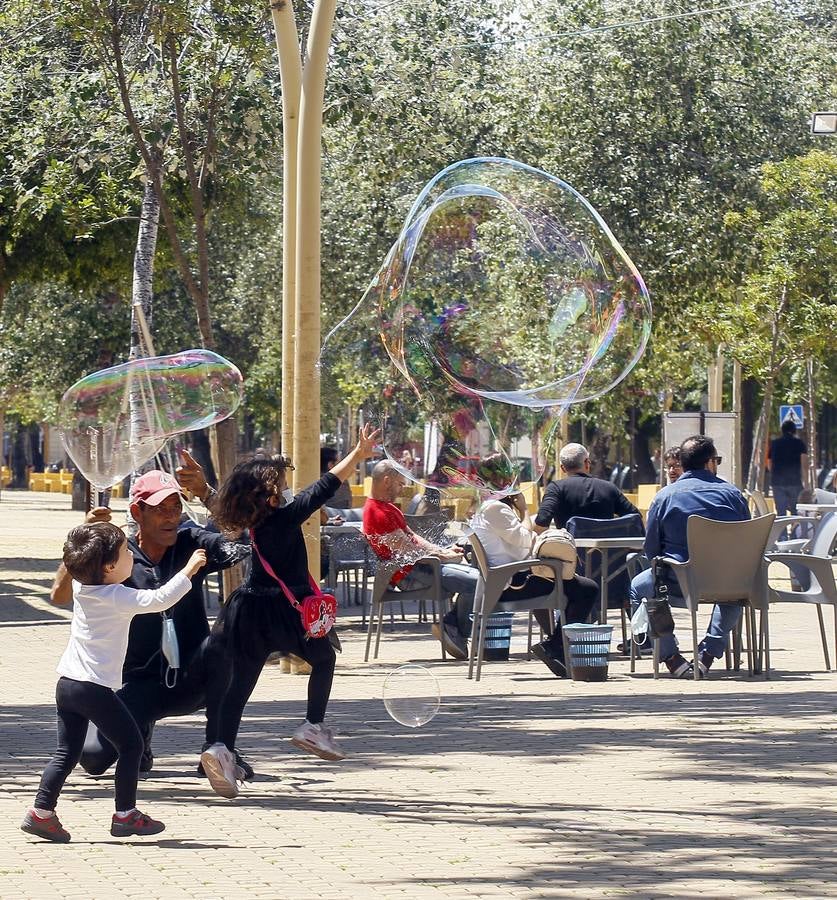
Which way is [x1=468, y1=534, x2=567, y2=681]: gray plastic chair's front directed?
to the viewer's right

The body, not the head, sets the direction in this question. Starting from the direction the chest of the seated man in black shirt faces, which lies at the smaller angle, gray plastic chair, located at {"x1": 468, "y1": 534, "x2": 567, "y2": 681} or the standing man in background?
the standing man in background

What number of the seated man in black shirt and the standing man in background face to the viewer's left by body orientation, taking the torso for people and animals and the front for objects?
0

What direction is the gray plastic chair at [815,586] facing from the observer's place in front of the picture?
facing to the left of the viewer

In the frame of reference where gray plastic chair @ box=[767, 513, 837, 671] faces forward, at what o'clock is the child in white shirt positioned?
The child in white shirt is roughly at 10 o'clock from the gray plastic chair.

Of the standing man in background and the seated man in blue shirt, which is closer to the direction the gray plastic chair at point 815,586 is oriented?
the seated man in blue shirt

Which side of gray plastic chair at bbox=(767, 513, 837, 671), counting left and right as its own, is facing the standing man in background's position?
right

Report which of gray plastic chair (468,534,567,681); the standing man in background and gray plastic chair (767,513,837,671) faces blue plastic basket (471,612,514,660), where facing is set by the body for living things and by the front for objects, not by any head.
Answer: gray plastic chair (767,513,837,671)

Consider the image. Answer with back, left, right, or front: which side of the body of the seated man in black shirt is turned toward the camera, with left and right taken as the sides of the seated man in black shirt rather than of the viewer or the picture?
back
